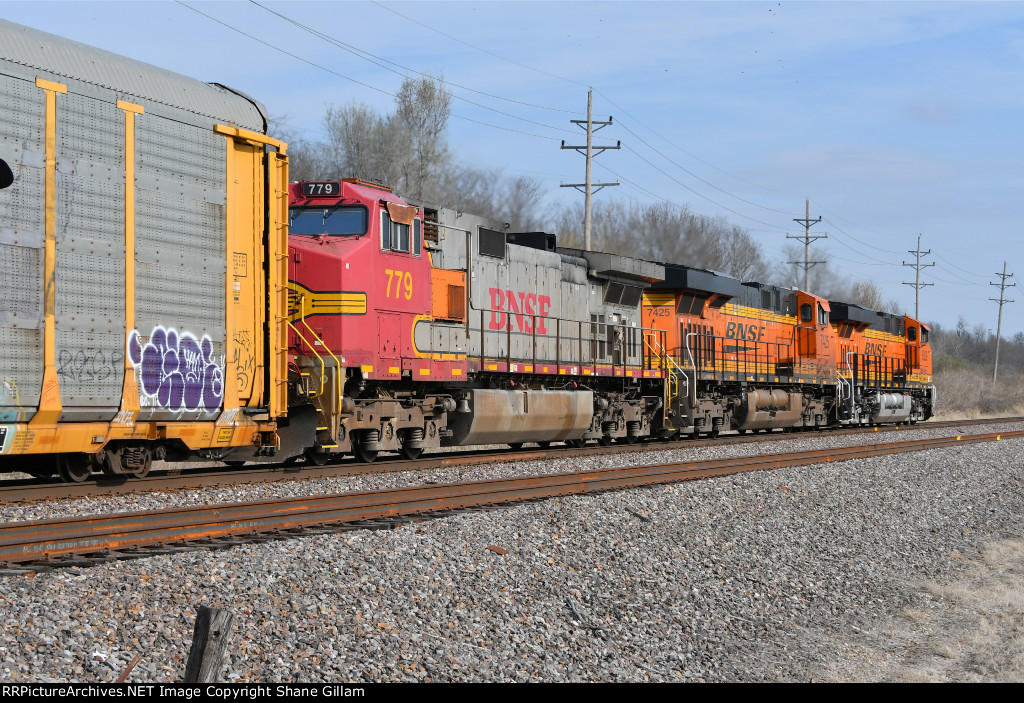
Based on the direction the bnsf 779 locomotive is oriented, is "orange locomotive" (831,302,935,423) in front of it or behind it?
behind

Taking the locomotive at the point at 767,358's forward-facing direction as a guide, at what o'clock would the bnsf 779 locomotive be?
The bnsf 779 locomotive is roughly at 5 o'clock from the locomotive.

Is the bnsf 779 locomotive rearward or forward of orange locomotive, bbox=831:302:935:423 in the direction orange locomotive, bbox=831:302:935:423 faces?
rearward

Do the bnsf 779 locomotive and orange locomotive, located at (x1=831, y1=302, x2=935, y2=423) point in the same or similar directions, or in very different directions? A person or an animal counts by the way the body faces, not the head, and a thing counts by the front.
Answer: very different directions

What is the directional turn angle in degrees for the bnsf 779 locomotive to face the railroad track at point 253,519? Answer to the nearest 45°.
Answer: approximately 45° to its left

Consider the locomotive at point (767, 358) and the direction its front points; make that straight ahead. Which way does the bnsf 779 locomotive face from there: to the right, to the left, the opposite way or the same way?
the opposite way

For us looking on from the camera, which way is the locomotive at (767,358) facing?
facing away from the viewer and to the right of the viewer

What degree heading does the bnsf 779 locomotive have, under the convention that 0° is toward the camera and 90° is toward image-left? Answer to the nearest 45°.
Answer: approximately 45°

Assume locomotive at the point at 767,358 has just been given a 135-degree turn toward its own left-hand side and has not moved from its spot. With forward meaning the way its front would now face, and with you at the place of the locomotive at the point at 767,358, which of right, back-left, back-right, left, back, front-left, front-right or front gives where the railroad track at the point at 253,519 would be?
left

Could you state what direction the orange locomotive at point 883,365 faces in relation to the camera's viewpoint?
facing away from the viewer and to the right of the viewer
